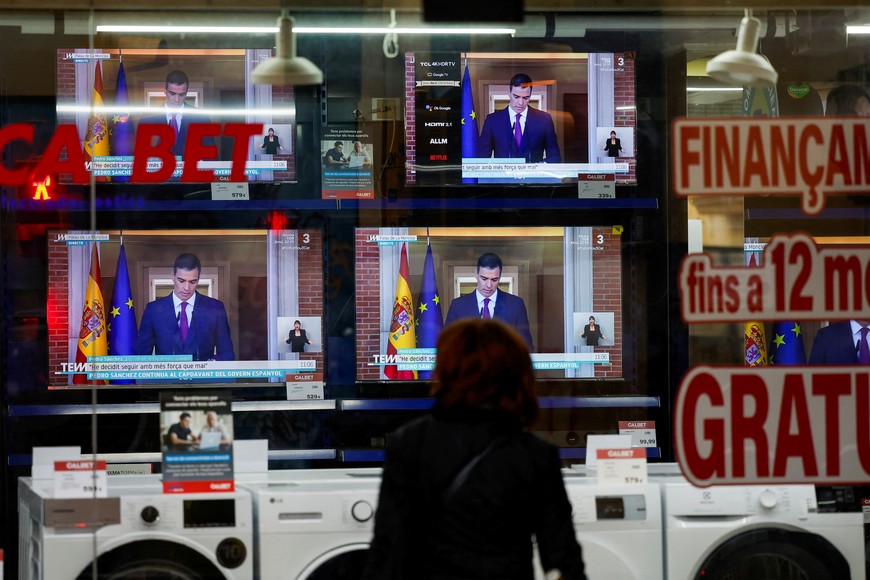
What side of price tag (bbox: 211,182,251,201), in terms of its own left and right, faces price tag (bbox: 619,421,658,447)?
left

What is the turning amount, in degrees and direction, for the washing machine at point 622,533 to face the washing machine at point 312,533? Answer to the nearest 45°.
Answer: approximately 90° to its right

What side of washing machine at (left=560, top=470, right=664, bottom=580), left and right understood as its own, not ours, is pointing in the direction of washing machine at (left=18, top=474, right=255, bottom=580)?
right

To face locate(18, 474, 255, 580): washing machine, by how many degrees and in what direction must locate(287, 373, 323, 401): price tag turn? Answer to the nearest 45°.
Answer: approximately 45° to its right

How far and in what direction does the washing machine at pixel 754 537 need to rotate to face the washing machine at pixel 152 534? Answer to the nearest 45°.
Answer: approximately 90° to its right

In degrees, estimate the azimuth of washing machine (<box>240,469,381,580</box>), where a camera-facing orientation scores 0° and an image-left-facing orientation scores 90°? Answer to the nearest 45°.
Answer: approximately 0°

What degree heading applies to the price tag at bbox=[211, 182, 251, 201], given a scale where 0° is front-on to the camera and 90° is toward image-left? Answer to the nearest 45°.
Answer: approximately 0°
